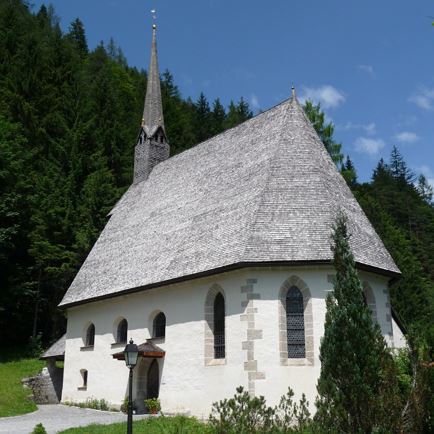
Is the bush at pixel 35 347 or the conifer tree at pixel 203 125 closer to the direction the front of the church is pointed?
the bush

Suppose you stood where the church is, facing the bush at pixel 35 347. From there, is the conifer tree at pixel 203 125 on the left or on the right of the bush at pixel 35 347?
right

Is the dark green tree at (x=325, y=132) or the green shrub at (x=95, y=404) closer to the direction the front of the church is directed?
the green shrub

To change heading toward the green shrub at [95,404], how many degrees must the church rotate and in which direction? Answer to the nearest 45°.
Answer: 0° — it already faces it

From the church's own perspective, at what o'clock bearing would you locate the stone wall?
The stone wall is roughly at 2 o'clock from the church.

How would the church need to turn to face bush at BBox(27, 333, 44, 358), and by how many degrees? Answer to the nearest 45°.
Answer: approximately 90° to its right

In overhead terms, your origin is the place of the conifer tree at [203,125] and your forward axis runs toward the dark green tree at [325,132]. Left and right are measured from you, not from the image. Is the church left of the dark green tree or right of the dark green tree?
right

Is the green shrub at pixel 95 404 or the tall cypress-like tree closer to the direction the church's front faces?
the green shrub

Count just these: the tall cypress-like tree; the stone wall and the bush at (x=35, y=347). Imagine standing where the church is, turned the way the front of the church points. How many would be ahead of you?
2

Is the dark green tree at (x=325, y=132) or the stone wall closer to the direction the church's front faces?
the stone wall
